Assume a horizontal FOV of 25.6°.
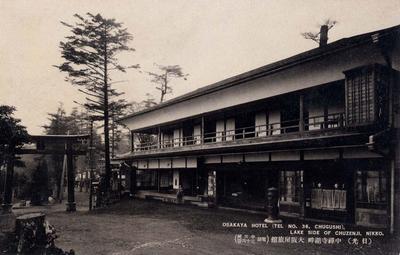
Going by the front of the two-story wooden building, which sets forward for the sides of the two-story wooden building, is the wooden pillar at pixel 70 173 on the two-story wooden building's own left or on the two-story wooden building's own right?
on the two-story wooden building's own right

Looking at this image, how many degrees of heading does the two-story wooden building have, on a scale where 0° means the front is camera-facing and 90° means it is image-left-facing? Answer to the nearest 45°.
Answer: approximately 45°
